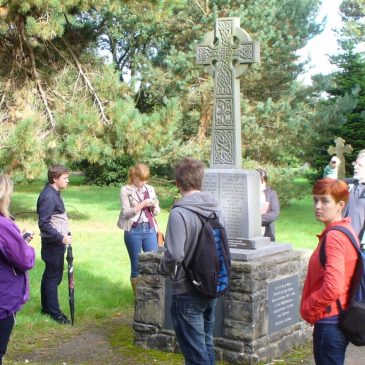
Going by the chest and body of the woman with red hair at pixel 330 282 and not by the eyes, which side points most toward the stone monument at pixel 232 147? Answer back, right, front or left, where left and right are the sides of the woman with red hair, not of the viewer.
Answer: right

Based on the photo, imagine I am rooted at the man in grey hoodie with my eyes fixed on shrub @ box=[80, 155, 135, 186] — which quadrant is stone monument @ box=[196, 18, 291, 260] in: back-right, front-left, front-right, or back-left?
front-right

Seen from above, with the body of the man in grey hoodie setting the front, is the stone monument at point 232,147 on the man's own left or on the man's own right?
on the man's own right

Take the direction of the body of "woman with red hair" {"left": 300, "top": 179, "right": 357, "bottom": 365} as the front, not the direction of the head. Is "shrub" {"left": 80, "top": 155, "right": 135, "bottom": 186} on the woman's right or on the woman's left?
on the woman's right

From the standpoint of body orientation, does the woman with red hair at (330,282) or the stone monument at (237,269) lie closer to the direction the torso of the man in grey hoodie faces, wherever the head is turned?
the stone monument

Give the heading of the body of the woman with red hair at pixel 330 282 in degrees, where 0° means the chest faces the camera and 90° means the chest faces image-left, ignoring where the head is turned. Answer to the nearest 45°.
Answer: approximately 90°

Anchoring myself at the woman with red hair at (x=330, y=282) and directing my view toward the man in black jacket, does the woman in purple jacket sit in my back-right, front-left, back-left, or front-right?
front-left

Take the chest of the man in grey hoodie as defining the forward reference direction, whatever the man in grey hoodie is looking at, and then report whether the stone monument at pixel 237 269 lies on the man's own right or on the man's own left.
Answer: on the man's own right

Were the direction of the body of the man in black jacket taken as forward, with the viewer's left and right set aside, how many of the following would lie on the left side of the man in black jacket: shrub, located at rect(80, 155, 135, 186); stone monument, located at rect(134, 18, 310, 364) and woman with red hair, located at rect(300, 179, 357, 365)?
1

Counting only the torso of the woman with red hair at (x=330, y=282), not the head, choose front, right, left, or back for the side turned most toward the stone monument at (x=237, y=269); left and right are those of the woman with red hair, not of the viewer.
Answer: right

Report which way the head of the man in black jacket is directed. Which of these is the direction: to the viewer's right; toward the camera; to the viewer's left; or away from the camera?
to the viewer's right

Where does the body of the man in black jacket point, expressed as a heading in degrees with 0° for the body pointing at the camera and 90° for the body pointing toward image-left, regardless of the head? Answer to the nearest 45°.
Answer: approximately 270°
